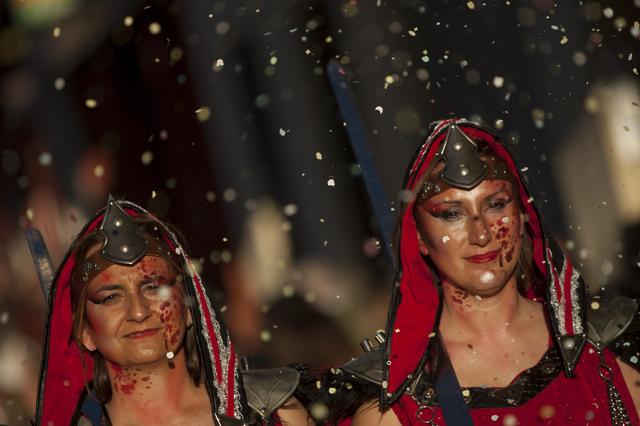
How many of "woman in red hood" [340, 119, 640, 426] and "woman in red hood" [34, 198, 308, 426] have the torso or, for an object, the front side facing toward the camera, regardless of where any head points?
2

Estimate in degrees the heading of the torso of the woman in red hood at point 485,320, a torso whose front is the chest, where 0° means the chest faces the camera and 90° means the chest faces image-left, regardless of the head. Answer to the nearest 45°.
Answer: approximately 0°

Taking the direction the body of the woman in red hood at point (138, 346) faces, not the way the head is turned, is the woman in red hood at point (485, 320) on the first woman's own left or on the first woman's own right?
on the first woman's own left
